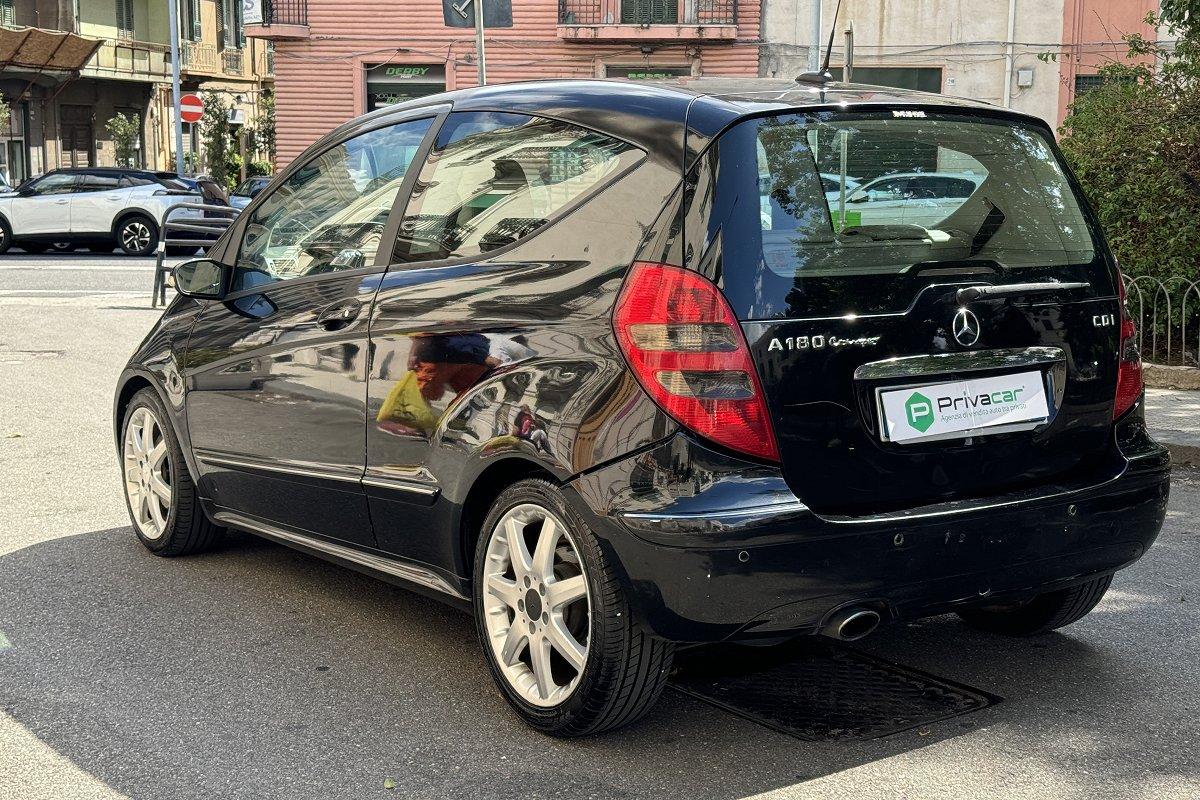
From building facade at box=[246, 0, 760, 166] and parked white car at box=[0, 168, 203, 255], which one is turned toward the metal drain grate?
the building facade

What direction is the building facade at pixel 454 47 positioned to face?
toward the camera

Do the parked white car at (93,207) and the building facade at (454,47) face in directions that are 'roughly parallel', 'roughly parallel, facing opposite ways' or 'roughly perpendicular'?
roughly perpendicular

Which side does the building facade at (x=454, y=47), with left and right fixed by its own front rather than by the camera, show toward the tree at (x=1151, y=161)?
front

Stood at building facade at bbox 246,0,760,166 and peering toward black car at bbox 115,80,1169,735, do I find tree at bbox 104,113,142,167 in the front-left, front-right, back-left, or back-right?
back-right

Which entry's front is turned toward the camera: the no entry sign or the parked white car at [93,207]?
the no entry sign

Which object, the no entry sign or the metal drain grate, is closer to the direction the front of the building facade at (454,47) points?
the metal drain grate

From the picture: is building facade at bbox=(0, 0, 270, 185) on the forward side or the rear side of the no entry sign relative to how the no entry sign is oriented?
on the rear side

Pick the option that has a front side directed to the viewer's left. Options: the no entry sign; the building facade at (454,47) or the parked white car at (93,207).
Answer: the parked white car

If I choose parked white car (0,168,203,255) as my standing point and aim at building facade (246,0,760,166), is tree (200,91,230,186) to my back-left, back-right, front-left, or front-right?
front-left

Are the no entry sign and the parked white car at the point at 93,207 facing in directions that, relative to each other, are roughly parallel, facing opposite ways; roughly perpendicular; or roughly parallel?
roughly perpendicular

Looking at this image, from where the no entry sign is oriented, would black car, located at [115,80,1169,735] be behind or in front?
in front

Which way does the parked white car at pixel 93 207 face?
to the viewer's left

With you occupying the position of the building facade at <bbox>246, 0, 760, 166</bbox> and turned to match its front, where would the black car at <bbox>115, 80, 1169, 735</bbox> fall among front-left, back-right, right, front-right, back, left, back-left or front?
front

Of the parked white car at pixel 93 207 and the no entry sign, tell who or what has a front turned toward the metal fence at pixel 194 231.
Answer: the no entry sign

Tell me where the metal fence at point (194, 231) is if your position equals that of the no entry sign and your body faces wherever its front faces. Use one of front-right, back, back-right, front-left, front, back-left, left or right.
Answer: front

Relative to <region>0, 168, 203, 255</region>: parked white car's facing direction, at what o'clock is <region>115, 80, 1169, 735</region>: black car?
The black car is roughly at 9 o'clock from the parked white car.

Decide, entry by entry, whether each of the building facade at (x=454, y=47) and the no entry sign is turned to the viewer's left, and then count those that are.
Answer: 0
